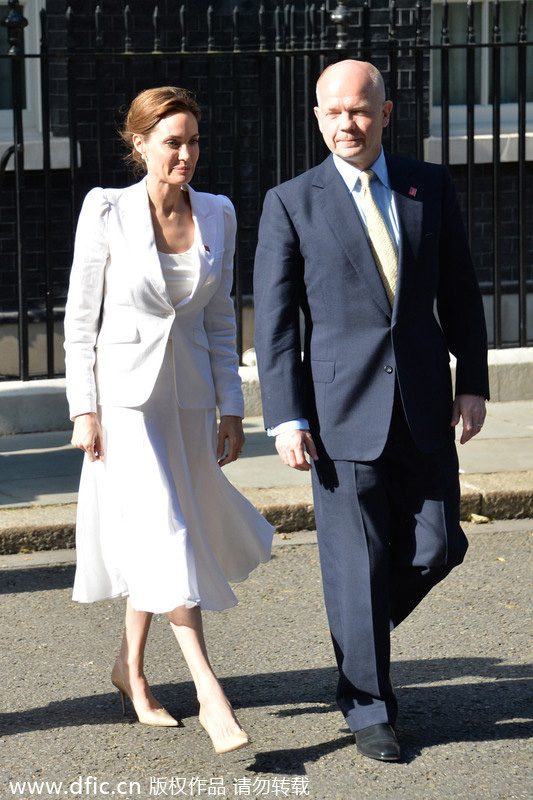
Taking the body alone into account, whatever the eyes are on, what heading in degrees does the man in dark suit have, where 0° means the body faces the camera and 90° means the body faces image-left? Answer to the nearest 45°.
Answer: approximately 0°

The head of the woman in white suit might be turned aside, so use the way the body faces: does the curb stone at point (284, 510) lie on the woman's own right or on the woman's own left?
on the woman's own left

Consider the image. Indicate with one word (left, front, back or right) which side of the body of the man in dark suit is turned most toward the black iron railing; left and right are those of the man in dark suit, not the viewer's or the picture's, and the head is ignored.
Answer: back

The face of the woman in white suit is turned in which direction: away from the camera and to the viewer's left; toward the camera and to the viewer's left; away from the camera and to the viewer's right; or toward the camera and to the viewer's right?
toward the camera and to the viewer's right

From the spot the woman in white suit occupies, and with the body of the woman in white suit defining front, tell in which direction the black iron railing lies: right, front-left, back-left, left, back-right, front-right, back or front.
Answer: back-left

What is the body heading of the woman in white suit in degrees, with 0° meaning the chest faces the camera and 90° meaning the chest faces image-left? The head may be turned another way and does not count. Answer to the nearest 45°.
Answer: approximately 315°

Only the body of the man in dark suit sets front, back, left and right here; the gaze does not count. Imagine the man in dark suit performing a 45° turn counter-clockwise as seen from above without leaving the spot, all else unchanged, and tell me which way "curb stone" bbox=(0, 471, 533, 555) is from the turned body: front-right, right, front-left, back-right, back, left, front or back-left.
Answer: back-left
